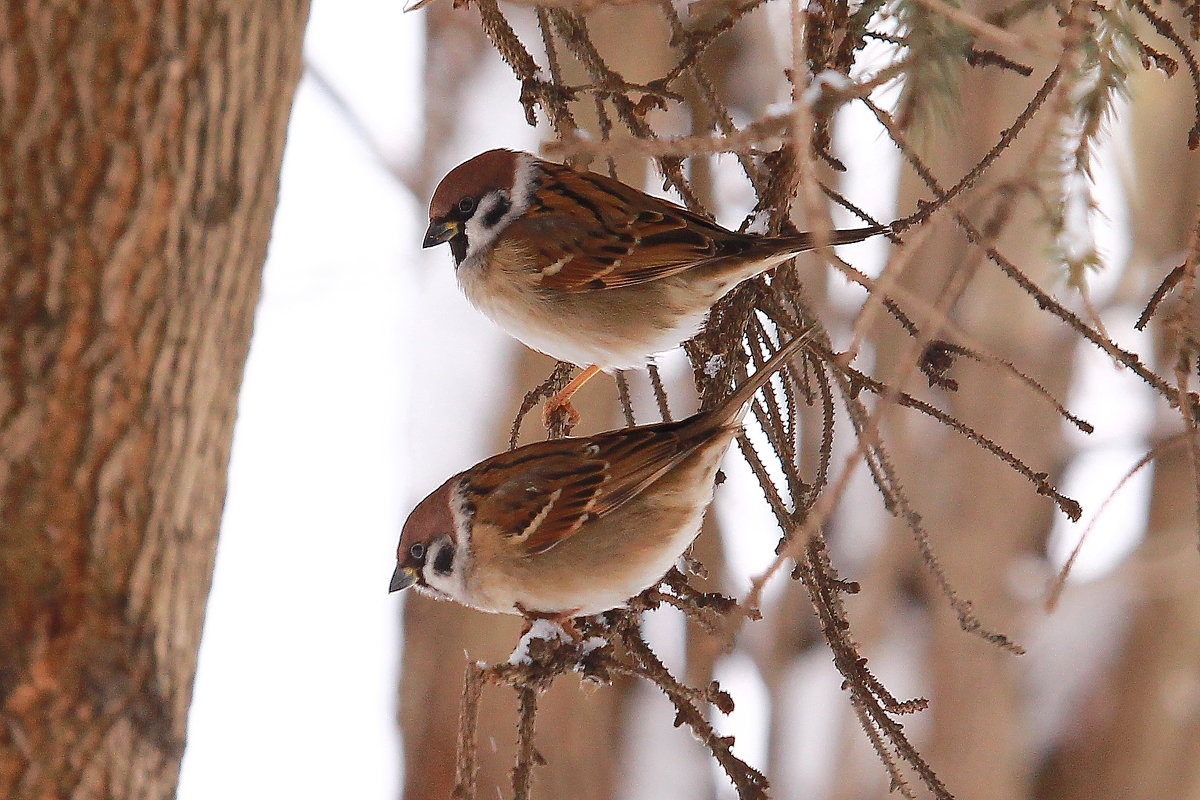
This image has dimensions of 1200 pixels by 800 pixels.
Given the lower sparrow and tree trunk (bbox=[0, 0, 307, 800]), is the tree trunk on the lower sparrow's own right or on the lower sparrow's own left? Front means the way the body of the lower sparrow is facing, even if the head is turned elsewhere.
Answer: on the lower sparrow's own left

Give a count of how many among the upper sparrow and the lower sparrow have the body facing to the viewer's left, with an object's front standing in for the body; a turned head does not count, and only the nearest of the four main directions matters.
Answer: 2

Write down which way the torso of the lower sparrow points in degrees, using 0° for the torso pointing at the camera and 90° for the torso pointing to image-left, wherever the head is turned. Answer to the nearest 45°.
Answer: approximately 90°

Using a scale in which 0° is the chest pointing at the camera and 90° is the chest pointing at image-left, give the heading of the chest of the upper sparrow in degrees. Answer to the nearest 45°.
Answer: approximately 90°

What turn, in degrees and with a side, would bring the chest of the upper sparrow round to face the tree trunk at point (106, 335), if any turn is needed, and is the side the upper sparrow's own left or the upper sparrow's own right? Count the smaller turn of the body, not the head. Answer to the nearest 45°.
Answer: approximately 45° to the upper sparrow's own left
